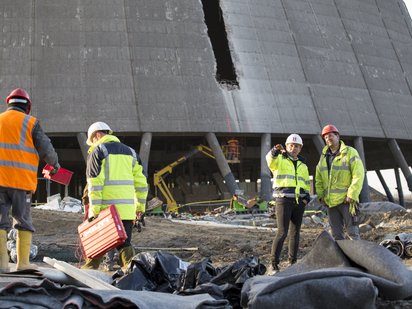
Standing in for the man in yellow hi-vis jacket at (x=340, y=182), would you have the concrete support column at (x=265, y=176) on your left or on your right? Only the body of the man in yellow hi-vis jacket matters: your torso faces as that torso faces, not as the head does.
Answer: on your right

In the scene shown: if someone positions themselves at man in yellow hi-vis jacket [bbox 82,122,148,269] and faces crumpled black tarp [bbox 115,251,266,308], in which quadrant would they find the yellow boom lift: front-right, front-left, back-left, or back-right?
back-left

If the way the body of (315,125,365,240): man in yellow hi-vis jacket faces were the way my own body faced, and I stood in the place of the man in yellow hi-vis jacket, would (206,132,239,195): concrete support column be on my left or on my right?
on my right

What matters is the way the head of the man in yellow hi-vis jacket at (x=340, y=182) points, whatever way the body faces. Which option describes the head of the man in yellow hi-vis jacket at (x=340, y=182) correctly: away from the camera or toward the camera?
toward the camera

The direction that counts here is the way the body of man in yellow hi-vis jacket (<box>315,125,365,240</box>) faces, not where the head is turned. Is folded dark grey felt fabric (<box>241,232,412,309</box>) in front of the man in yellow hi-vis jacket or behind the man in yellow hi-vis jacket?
in front

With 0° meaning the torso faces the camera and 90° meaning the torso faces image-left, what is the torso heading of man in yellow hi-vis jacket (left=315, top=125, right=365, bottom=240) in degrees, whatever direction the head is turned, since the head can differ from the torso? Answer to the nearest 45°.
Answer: approximately 45°
